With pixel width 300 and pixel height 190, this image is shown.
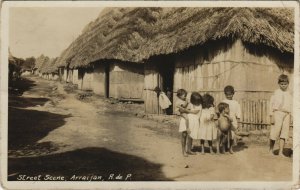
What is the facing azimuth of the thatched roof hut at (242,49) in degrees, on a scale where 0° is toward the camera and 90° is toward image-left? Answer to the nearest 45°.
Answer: approximately 45°

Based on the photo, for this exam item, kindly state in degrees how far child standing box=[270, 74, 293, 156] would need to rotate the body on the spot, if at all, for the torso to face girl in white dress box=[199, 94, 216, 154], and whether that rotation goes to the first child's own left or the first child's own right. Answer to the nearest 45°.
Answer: approximately 90° to the first child's own right

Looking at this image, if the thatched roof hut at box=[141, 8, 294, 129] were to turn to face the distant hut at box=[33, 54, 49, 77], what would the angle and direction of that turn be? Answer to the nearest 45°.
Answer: approximately 45° to its right

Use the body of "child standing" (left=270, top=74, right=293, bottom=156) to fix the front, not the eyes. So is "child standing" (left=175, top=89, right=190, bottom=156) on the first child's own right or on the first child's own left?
on the first child's own right

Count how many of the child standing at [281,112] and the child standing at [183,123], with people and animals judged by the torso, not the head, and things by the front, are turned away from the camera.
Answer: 0

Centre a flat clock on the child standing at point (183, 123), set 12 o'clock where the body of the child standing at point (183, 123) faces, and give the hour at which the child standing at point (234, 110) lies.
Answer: the child standing at point (234, 110) is roughly at 10 o'clock from the child standing at point (183, 123).

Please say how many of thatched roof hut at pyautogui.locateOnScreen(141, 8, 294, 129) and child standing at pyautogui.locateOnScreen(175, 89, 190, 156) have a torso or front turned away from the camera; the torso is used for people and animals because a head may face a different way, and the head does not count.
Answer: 0
